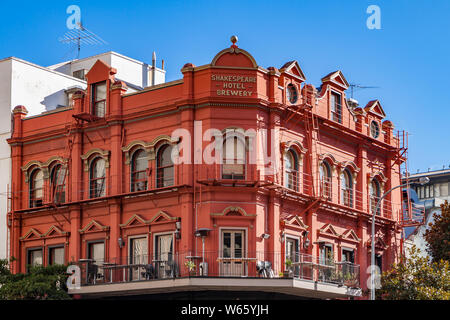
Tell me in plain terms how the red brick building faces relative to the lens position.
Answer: facing the viewer

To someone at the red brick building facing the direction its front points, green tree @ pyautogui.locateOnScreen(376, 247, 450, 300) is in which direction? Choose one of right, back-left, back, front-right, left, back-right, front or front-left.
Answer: left

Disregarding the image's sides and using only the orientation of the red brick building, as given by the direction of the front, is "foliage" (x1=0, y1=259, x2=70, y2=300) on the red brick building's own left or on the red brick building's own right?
on the red brick building's own right
